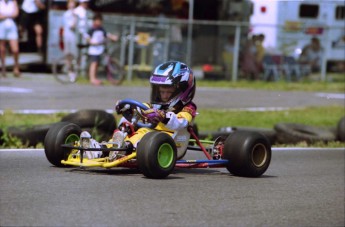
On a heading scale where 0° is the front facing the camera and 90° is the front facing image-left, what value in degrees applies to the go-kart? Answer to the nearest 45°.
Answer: approximately 45°

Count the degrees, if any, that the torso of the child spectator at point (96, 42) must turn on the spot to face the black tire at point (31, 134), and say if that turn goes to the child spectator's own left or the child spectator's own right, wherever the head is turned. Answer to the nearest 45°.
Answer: approximately 45° to the child spectator's own right

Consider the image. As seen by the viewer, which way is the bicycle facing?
to the viewer's right

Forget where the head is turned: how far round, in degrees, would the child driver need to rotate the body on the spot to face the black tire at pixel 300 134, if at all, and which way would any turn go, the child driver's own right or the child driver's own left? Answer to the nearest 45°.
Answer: approximately 180°

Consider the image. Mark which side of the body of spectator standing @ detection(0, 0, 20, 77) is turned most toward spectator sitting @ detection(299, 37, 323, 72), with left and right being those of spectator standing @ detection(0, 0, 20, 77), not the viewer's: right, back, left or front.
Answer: left
